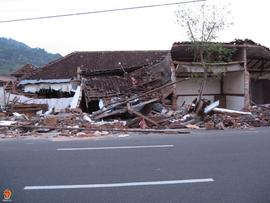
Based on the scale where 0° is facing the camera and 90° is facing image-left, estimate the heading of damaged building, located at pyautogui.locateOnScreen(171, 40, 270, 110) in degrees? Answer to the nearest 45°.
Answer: approximately 0°
